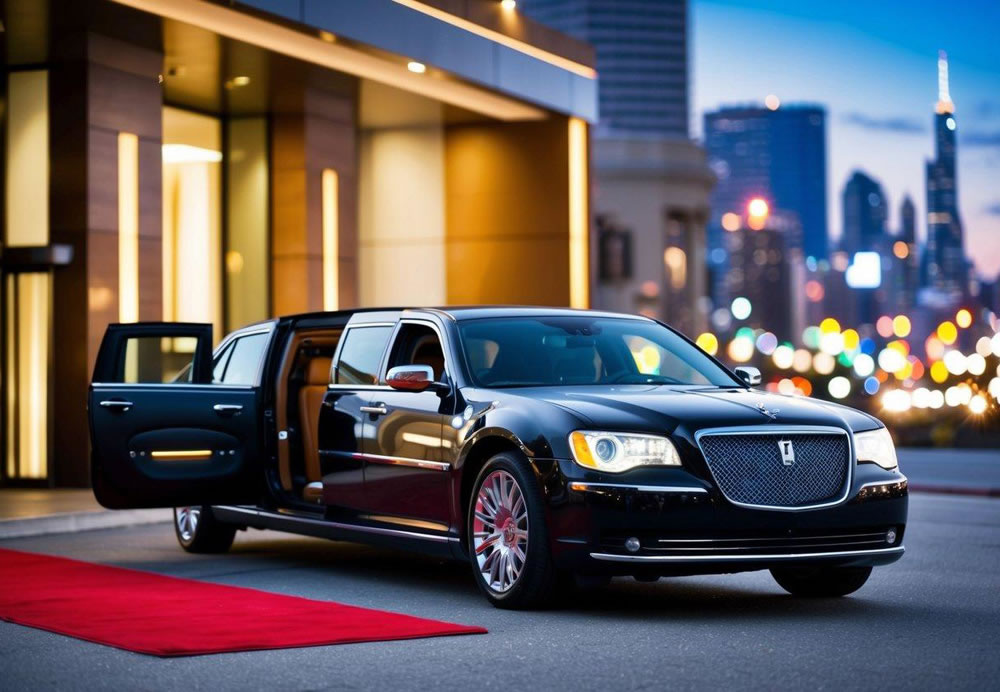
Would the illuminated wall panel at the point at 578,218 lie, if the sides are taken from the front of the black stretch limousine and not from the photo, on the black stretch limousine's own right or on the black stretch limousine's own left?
on the black stretch limousine's own left

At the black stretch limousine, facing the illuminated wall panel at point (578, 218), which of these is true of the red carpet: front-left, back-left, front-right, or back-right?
back-left

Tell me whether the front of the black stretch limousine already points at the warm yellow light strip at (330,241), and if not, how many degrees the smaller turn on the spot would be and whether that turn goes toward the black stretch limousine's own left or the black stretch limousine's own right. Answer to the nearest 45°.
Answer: approximately 135° to the black stretch limousine's own left

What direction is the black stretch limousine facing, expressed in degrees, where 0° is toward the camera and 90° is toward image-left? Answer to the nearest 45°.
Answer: approximately 315°

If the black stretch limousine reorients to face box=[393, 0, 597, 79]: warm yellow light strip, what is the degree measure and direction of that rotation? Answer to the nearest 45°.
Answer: approximately 135° to its left

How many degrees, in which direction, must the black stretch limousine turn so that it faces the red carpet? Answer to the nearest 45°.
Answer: approximately 90° to its right

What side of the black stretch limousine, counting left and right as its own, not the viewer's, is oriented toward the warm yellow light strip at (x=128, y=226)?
back
